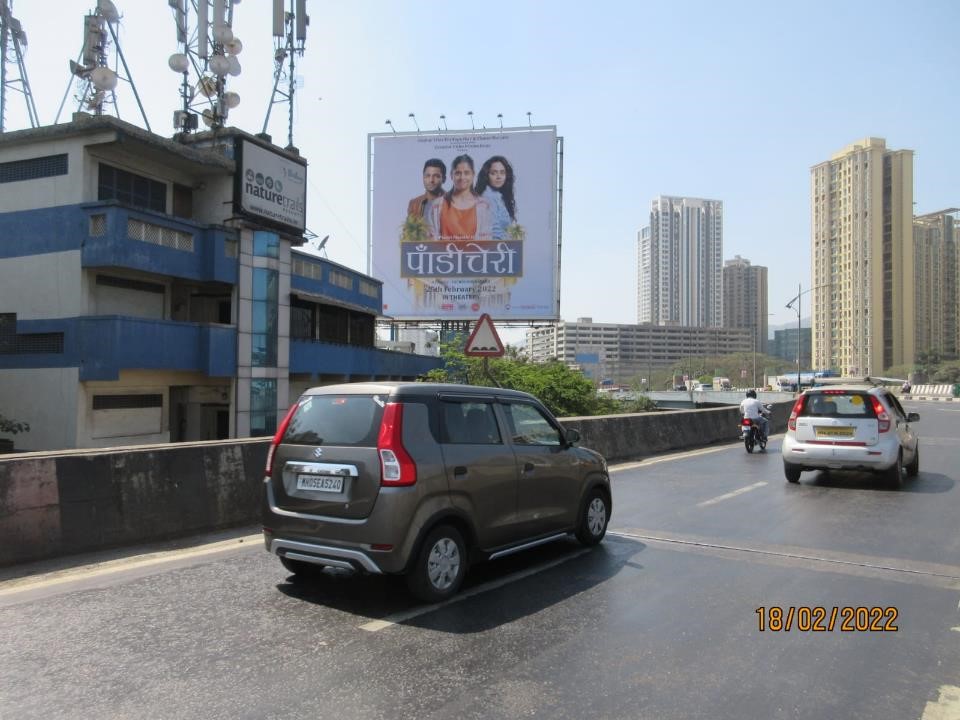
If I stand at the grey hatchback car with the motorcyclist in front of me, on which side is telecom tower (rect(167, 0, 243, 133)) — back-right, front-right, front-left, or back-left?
front-left

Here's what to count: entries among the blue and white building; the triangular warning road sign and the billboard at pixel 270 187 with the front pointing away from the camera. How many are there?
0

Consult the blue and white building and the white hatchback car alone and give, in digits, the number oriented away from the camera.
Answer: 1

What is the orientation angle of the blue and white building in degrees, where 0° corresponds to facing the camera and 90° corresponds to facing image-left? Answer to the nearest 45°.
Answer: approximately 315°

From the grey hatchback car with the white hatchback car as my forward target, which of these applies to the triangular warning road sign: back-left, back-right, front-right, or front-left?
front-left

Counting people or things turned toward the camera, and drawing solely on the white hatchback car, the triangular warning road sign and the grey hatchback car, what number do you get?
1

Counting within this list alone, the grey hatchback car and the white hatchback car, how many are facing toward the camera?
0

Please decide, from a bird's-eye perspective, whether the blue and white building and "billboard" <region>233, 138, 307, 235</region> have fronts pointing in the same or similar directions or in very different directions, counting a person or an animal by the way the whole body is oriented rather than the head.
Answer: same or similar directions

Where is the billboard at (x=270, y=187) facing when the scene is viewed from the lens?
facing the viewer and to the right of the viewer

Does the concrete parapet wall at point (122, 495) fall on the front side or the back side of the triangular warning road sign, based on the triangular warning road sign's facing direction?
on the front side

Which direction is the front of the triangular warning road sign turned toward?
toward the camera

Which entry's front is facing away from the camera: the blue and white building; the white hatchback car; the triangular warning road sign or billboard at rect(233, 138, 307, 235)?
the white hatchback car

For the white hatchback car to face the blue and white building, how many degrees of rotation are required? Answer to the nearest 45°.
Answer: approximately 90° to its left

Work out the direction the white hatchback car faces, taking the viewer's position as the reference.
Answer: facing away from the viewer

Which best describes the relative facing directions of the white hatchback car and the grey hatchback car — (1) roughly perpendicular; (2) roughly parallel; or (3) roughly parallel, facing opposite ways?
roughly parallel

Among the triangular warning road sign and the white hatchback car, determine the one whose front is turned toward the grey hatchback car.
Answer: the triangular warning road sign
